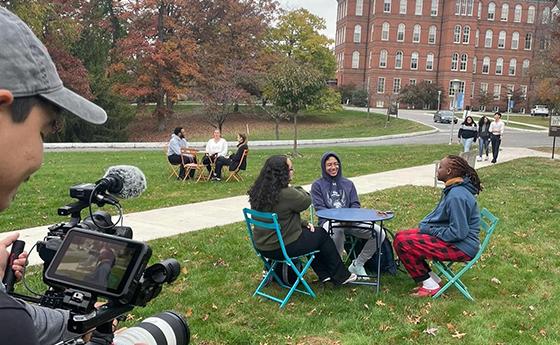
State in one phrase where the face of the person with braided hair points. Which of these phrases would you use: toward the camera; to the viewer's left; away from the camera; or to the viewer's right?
to the viewer's left

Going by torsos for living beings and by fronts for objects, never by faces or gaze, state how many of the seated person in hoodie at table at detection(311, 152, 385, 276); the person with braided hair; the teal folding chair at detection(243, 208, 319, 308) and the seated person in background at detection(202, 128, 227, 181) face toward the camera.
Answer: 2

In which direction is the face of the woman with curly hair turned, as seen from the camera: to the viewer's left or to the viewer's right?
to the viewer's right

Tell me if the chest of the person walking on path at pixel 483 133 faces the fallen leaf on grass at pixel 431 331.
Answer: yes

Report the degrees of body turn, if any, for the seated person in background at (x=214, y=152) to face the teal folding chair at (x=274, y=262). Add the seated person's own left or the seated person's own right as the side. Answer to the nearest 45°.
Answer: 0° — they already face it

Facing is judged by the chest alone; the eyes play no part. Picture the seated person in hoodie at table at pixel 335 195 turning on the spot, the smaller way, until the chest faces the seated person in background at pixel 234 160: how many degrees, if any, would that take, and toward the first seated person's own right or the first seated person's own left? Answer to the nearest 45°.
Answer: approximately 135° to the first seated person's own right

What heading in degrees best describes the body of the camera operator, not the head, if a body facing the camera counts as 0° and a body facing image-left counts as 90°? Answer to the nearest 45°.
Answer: approximately 270°

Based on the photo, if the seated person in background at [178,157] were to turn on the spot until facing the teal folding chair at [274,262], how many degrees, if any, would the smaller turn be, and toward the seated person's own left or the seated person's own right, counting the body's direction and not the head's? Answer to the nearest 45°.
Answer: approximately 90° to the seated person's own right

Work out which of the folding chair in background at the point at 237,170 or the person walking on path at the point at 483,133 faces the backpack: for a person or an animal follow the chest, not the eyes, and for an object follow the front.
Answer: the person walking on path

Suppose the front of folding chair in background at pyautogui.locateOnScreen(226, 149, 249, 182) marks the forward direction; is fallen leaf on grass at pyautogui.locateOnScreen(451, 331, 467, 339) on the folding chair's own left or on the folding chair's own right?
on the folding chair's own left

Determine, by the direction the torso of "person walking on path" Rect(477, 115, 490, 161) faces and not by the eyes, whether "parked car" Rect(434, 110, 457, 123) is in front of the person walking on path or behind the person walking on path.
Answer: behind

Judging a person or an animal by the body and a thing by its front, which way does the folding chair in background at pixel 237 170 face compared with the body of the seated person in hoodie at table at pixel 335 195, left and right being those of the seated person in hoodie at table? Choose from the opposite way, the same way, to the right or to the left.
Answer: to the right

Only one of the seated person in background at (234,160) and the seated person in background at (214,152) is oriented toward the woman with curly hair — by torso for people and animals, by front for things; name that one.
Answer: the seated person in background at (214,152)

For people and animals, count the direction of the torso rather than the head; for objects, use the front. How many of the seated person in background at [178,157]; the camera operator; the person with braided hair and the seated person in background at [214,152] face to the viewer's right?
2

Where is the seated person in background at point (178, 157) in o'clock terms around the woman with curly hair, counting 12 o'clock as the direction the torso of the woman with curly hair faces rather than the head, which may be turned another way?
The seated person in background is roughly at 10 o'clock from the woman with curly hair.
